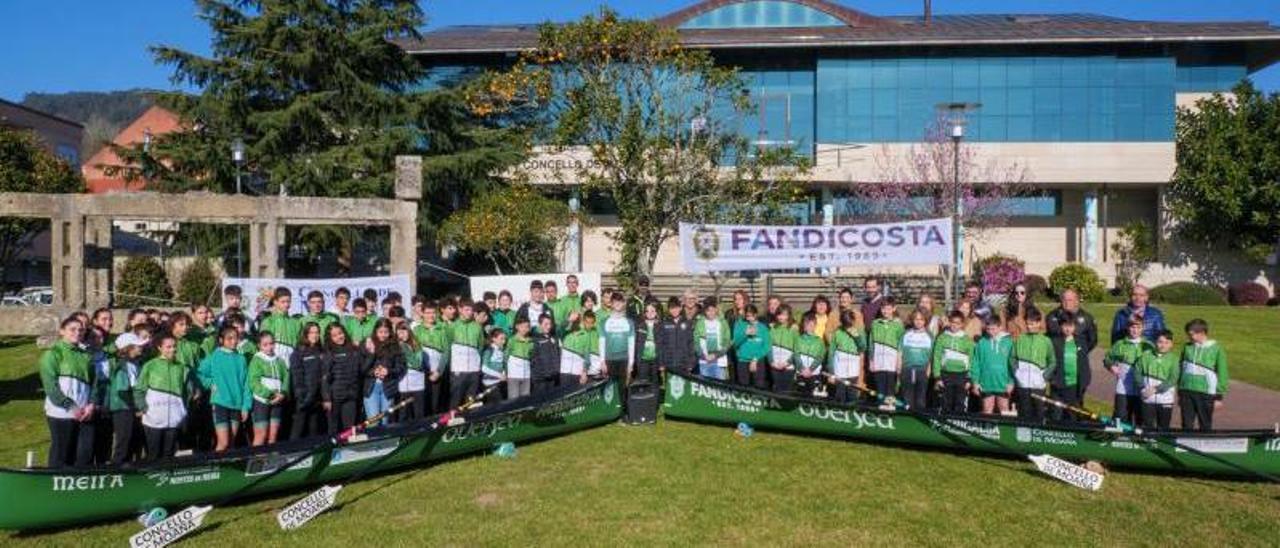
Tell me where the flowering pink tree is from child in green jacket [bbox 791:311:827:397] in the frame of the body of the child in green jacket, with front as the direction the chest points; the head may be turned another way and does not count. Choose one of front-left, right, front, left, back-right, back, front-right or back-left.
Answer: back

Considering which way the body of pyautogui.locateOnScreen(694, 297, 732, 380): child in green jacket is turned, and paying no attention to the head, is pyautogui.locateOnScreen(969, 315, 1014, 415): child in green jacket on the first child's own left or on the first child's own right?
on the first child's own left

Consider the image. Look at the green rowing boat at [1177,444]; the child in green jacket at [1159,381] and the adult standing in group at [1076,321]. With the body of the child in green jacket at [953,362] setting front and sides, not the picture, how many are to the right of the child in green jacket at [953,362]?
0

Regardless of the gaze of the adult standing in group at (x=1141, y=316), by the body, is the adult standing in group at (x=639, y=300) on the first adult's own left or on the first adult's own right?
on the first adult's own right

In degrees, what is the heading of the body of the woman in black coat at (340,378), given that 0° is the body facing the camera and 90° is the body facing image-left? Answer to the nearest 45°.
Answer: approximately 0°

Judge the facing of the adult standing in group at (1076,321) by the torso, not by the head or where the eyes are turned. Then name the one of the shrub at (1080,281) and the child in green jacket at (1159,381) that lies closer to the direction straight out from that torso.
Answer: the child in green jacket

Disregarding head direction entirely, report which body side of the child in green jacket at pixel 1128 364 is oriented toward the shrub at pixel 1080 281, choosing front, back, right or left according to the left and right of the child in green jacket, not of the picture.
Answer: back

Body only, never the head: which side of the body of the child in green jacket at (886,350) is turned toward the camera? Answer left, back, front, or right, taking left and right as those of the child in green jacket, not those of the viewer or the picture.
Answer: front

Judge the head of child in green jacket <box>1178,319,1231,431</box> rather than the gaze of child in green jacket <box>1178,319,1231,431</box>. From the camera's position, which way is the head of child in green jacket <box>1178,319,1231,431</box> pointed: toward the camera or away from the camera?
toward the camera

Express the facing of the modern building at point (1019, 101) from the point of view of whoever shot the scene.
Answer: facing the viewer

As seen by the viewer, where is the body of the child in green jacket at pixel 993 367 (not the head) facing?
toward the camera

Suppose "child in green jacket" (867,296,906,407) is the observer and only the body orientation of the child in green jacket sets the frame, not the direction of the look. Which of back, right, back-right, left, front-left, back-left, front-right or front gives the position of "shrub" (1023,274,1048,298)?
back

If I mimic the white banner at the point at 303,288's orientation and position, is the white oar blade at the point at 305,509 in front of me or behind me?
in front

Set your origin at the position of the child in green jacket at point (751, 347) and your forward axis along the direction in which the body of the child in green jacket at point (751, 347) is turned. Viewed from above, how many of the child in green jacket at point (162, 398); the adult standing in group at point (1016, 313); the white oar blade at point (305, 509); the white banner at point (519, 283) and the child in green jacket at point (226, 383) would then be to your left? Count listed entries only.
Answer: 1

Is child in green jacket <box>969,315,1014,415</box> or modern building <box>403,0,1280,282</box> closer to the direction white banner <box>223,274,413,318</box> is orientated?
the child in green jacket

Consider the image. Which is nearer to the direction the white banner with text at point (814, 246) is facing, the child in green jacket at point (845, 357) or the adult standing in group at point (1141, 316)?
the child in green jacket

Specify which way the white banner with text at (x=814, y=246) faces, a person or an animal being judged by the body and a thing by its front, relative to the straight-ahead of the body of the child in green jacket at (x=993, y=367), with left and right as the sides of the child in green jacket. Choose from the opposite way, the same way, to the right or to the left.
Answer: the same way

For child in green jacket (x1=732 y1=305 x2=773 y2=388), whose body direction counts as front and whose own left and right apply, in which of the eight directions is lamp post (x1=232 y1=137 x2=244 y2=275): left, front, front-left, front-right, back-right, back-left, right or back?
back-right

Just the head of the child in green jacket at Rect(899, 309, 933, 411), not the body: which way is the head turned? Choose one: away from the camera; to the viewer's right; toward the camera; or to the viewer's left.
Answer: toward the camera
